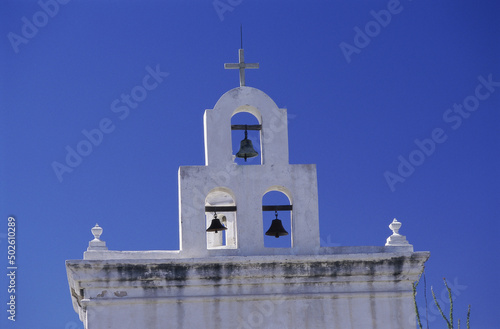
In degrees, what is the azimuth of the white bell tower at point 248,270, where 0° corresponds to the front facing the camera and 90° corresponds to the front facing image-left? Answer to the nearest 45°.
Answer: approximately 0°
